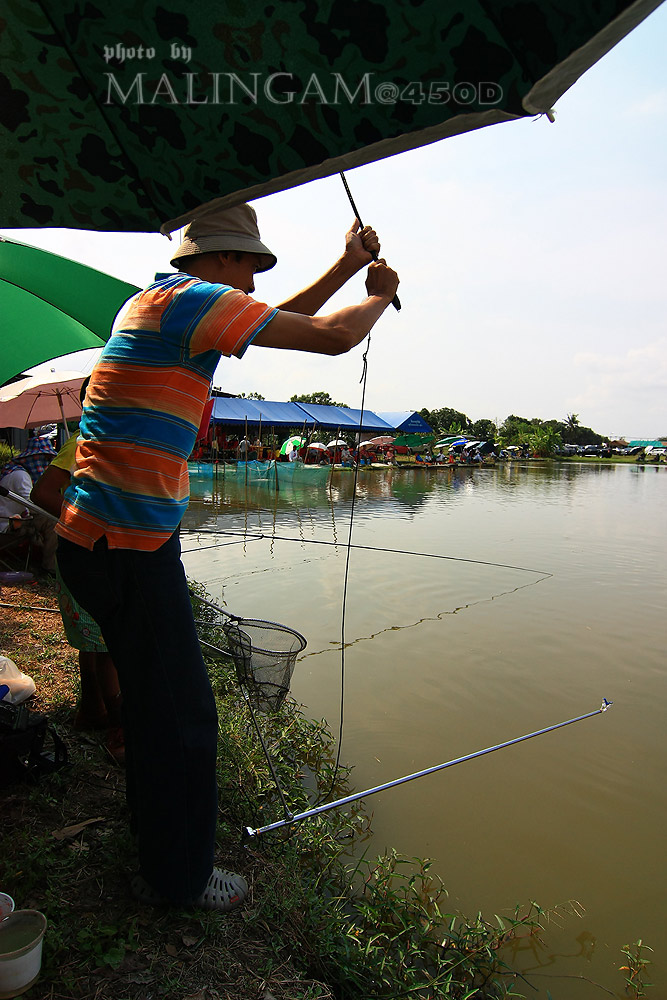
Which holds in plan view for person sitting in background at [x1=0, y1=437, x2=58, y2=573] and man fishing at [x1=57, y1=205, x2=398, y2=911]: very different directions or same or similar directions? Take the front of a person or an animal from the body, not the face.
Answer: same or similar directions

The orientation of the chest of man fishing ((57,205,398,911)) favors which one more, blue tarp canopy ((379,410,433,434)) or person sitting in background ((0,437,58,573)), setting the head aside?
the blue tarp canopy

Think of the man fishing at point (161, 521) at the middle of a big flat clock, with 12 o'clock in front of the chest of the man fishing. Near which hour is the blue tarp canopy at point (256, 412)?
The blue tarp canopy is roughly at 9 o'clock from the man fishing.

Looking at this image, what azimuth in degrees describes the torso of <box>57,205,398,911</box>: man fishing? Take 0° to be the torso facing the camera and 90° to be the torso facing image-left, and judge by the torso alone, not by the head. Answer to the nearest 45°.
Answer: approximately 270°

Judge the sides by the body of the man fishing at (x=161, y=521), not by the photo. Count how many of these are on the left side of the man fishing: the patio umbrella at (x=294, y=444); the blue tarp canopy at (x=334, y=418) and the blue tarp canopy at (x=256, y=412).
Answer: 3

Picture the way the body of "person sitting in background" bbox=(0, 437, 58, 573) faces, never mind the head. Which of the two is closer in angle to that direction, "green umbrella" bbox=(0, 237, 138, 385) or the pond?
the pond

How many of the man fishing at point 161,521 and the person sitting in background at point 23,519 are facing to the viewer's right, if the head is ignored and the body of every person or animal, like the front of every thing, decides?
2

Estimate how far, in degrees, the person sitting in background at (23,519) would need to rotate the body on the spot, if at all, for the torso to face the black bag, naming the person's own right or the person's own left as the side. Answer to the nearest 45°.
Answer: approximately 90° to the person's own right

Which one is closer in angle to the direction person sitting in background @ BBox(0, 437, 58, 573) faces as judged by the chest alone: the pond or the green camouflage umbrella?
the pond

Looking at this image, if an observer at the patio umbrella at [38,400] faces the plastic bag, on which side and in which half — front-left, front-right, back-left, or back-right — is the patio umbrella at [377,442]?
back-left

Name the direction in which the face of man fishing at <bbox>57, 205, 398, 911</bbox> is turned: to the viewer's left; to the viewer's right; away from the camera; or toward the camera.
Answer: to the viewer's right

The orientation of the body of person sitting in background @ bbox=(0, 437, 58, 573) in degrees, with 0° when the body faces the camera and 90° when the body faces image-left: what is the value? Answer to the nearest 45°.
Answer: approximately 270°

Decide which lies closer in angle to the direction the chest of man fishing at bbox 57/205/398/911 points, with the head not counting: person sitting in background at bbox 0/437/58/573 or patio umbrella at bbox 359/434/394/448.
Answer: the patio umbrella

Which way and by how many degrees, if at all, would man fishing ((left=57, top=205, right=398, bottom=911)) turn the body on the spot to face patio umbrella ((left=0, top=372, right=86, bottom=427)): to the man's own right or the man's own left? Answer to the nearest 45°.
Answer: approximately 90° to the man's own left
